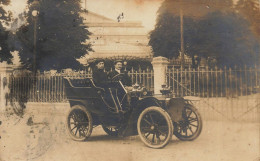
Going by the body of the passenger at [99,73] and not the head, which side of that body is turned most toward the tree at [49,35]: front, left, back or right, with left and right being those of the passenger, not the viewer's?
back

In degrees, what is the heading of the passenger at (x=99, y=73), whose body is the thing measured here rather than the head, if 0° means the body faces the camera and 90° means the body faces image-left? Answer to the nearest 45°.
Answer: approximately 315°

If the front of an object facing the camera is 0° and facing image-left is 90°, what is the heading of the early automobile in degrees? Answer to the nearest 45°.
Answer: approximately 315°

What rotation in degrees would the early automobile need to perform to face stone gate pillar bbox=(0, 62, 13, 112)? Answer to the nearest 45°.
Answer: approximately 135° to its right

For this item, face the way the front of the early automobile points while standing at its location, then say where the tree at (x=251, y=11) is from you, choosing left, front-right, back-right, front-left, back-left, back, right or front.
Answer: front-left
